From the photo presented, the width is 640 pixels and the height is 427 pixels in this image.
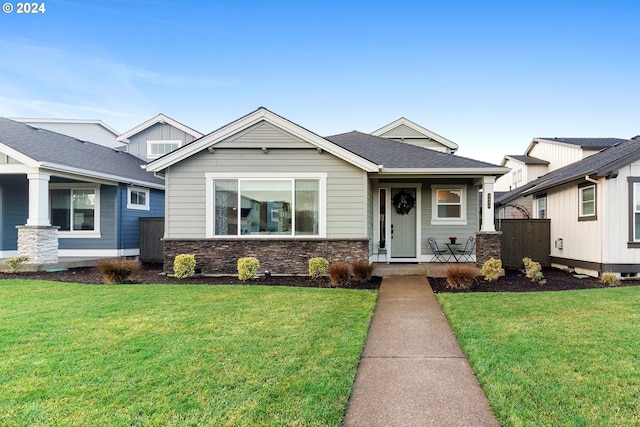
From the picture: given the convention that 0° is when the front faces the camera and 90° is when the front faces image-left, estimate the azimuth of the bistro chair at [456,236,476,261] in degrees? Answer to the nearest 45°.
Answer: approximately 45°

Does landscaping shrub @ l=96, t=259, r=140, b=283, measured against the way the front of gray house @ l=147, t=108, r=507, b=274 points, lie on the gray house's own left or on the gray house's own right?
on the gray house's own right

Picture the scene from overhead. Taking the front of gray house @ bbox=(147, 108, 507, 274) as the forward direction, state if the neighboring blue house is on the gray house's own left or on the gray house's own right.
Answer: on the gray house's own right

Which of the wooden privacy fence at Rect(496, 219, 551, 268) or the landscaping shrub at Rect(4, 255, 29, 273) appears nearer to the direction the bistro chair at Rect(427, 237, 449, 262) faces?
the wooden privacy fence

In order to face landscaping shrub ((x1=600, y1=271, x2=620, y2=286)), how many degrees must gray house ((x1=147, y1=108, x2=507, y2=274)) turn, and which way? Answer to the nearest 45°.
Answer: approximately 90° to its left

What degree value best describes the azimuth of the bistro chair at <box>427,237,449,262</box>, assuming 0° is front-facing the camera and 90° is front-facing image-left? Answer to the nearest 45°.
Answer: approximately 315°

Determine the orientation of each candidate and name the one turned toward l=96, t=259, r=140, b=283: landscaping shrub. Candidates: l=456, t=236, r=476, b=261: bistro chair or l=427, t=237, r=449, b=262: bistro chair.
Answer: l=456, t=236, r=476, b=261: bistro chair

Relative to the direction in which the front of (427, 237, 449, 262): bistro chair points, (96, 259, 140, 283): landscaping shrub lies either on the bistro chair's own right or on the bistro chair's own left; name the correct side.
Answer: on the bistro chair's own right

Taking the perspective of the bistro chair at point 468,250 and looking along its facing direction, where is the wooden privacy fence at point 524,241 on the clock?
The wooden privacy fence is roughly at 6 o'clock from the bistro chair.

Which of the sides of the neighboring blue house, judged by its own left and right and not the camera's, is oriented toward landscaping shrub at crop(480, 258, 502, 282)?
left

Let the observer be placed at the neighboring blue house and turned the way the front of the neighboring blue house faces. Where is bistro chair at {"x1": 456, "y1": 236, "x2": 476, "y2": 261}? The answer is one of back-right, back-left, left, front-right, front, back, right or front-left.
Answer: left

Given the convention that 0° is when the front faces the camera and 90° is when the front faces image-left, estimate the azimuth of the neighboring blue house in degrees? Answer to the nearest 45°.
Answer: approximately 45°

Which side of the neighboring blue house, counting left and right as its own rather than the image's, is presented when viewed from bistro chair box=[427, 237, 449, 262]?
left

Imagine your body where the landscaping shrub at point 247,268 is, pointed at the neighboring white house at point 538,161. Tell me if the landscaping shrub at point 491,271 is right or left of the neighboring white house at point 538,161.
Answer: right
